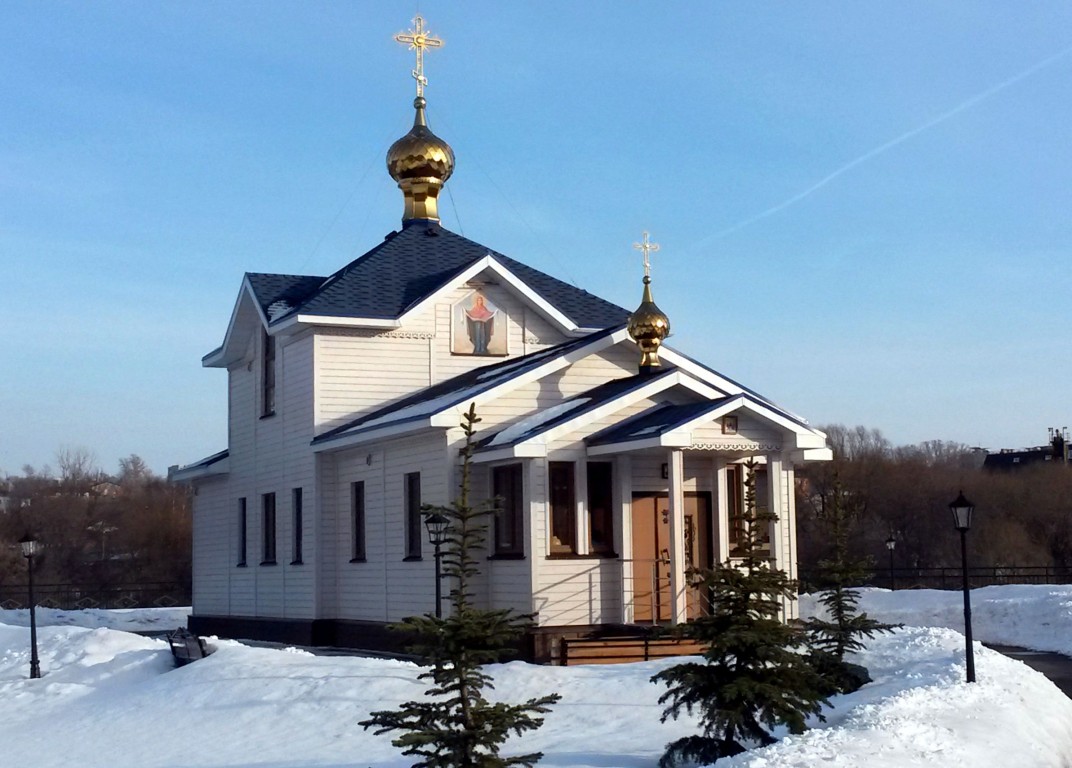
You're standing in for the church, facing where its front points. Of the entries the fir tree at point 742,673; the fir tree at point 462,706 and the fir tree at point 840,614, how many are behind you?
0

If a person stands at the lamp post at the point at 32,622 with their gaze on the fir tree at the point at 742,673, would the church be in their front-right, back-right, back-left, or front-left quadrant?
front-left

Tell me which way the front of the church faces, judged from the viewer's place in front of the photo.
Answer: facing the viewer and to the right of the viewer

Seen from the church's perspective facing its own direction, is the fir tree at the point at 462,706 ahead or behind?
ahead

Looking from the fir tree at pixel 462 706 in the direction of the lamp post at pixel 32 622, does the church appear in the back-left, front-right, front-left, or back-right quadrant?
front-right

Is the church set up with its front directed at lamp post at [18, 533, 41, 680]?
no

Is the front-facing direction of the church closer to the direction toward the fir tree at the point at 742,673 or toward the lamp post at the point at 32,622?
the fir tree

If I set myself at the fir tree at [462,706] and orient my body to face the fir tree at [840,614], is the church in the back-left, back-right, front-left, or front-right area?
front-left

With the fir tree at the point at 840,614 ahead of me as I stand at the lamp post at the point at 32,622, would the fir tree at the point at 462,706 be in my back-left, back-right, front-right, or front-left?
front-right

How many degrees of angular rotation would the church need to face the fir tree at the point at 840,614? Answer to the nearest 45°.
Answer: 0° — it already faces it

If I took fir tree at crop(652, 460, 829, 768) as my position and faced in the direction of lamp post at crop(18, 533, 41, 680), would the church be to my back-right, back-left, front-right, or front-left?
front-right

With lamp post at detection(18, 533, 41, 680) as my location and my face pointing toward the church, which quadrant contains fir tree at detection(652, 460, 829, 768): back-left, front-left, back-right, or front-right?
front-right

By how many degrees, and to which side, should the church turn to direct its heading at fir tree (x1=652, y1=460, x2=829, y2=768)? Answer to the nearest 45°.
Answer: approximately 45° to its right
